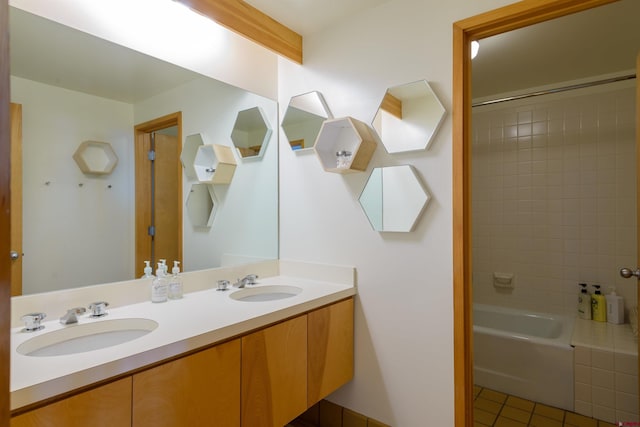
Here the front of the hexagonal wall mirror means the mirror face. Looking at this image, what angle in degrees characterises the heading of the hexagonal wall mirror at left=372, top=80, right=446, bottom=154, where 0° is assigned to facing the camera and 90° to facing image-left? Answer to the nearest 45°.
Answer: approximately 45°

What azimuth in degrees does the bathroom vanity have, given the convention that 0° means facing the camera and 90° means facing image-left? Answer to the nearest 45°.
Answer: approximately 315°

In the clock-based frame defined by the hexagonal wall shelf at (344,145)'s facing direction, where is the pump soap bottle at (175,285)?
The pump soap bottle is roughly at 1 o'clock from the hexagonal wall shelf.

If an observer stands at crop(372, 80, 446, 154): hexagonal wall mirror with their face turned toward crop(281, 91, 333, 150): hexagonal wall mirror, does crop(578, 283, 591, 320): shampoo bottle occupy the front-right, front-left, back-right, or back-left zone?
back-right

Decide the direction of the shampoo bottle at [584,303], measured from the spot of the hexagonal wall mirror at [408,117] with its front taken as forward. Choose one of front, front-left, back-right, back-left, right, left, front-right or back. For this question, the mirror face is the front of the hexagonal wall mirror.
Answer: back

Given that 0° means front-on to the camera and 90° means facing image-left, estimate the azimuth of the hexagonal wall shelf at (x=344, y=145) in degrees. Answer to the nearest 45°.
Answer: approximately 45°

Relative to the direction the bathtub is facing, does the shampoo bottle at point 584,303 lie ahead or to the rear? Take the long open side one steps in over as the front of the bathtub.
to the rear

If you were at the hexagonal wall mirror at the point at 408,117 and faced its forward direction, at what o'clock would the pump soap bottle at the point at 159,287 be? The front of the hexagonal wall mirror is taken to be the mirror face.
The pump soap bottle is roughly at 1 o'clock from the hexagonal wall mirror.
